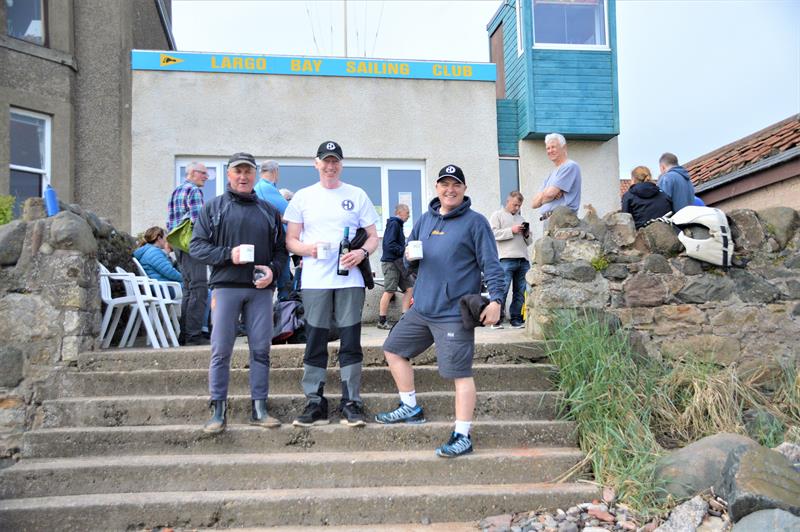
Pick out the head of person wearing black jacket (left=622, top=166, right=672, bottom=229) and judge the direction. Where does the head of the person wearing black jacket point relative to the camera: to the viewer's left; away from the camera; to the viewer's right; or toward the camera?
away from the camera

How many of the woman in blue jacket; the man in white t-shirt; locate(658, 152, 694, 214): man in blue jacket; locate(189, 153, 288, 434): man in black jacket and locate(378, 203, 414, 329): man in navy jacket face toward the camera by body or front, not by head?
2

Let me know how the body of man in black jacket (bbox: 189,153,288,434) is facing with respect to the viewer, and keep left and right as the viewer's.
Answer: facing the viewer

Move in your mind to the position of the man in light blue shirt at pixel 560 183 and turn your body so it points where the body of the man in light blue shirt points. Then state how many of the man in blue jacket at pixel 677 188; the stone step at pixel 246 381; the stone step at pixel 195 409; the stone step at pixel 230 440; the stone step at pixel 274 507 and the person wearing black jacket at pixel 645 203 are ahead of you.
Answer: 4

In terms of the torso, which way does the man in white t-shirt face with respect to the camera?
toward the camera

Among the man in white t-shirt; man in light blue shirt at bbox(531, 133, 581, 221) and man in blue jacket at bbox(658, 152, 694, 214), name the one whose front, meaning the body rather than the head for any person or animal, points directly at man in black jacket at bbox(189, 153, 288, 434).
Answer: the man in light blue shirt

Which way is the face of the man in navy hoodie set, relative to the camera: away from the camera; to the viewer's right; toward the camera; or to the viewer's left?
toward the camera

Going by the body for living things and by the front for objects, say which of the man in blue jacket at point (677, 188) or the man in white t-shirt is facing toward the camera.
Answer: the man in white t-shirt

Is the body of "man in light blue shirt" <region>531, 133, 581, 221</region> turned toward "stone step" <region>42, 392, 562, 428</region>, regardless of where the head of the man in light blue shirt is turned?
yes
